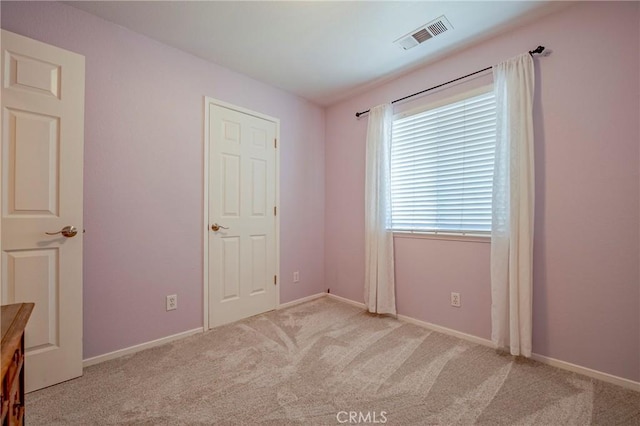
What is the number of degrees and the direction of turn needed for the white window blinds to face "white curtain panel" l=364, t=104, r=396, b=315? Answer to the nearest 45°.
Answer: approximately 45° to its right

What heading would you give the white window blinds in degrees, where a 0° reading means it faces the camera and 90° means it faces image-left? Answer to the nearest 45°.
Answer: approximately 45°

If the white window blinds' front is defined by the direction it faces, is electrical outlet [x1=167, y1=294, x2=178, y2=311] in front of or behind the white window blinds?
in front

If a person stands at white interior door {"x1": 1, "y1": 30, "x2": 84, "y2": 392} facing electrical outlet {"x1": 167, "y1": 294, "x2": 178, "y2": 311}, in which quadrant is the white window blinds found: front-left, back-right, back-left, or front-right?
front-right

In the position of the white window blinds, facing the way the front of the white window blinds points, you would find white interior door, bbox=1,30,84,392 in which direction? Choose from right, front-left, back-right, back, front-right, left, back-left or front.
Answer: front

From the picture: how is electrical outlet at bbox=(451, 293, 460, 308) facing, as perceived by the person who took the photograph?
facing the viewer

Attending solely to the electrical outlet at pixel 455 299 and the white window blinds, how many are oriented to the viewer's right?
0
